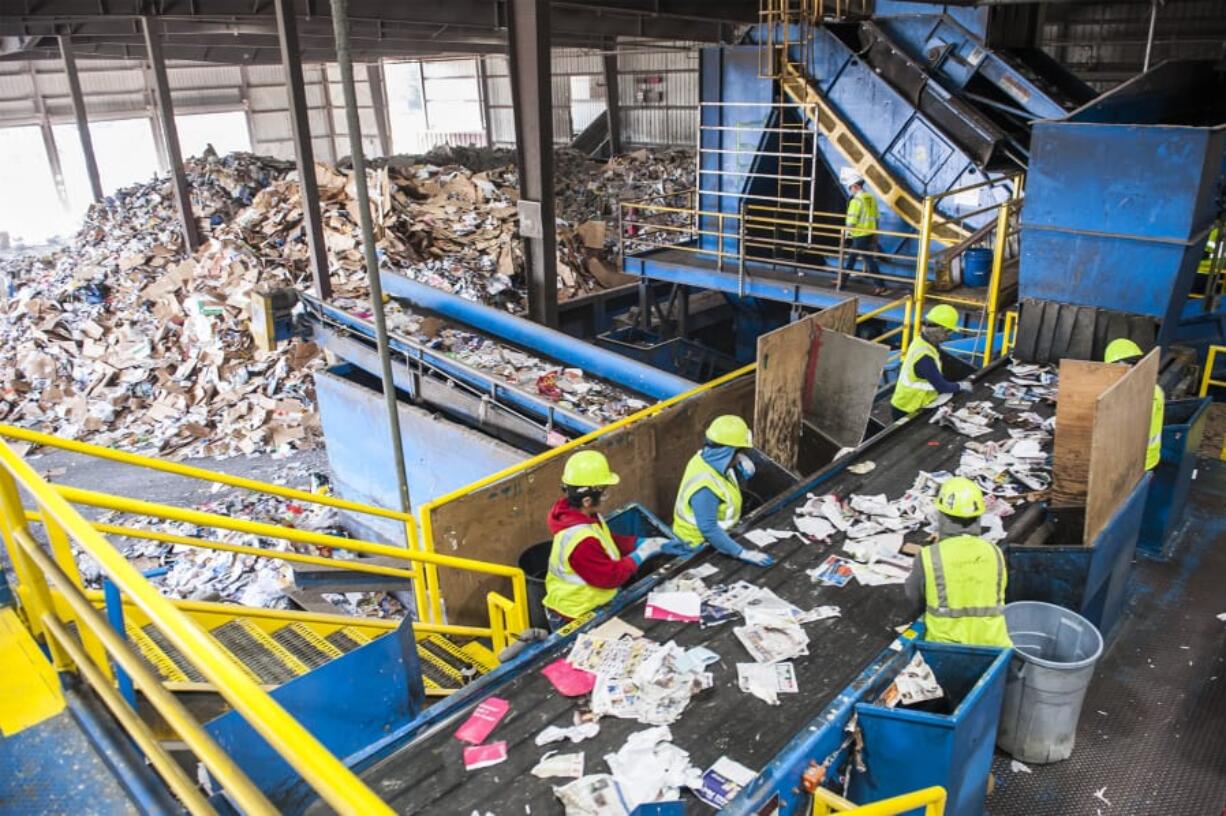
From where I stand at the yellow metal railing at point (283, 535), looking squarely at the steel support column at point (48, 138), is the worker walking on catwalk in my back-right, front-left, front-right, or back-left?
front-right

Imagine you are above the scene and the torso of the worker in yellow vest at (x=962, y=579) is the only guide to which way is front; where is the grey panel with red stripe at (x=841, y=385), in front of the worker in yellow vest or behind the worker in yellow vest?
in front

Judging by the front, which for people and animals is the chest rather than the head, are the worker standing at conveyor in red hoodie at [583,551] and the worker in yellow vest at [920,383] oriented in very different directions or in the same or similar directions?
same or similar directions

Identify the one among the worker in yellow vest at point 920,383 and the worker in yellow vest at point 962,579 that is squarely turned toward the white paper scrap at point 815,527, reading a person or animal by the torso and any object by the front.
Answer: the worker in yellow vest at point 962,579

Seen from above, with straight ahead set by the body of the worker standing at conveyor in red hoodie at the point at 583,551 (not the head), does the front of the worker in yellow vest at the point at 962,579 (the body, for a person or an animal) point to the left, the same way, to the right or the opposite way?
to the left

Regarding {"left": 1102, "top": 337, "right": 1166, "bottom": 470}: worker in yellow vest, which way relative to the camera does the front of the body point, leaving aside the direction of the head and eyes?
to the viewer's left

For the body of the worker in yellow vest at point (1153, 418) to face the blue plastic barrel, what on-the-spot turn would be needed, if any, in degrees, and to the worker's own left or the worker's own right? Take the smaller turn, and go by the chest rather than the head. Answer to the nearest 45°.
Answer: approximately 45° to the worker's own right

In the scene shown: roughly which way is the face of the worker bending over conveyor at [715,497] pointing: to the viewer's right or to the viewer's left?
to the viewer's right

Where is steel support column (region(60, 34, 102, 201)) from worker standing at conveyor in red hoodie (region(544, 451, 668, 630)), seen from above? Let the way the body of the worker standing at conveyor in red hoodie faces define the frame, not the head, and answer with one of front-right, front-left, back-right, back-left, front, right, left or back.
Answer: back-left

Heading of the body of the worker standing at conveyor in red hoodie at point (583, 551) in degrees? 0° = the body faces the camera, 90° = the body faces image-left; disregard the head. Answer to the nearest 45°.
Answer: approximately 270°

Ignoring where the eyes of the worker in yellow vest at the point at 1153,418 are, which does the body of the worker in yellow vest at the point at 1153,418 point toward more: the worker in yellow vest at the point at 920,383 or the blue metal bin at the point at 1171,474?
the worker in yellow vest

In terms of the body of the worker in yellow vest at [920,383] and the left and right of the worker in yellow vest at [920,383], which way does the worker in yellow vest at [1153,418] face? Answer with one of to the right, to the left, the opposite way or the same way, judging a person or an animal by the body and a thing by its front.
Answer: the opposite way

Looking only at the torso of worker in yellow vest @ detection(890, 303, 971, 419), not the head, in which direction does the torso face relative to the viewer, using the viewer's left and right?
facing to the right of the viewer

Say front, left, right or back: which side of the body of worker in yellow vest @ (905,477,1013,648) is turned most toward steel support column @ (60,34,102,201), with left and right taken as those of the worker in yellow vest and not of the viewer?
front

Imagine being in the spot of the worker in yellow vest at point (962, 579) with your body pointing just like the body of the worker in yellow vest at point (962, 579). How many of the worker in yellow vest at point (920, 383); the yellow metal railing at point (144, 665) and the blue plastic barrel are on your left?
1

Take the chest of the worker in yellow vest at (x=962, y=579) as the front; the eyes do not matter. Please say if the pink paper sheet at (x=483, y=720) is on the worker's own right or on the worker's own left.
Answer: on the worker's own left

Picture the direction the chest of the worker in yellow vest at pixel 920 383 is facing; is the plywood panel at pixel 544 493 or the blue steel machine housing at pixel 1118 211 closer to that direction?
the blue steel machine housing
